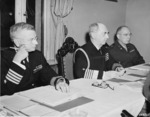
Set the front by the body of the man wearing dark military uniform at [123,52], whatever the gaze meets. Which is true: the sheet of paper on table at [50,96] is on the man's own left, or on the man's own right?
on the man's own right

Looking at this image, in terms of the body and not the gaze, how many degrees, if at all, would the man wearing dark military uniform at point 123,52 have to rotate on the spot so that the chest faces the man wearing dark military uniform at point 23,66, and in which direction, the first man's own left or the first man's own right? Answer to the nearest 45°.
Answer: approximately 45° to the first man's own right

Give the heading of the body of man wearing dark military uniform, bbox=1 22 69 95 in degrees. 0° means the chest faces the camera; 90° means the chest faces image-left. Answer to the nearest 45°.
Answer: approximately 315°

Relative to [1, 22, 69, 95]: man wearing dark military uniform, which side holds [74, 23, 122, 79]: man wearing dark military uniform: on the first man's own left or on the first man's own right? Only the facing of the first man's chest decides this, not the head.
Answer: on the first man's own left

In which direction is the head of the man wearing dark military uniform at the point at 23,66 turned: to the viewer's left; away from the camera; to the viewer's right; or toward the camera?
to the viewer's right

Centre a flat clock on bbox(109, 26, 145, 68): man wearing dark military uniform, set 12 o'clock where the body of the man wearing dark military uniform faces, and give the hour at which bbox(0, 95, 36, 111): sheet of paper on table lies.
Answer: The sheet of paper on table is roughly at 2 o'clock from the man wearing dark military uniform.

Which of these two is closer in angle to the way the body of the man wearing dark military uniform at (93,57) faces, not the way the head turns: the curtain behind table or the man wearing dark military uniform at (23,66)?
the man wearing dark military uniform
